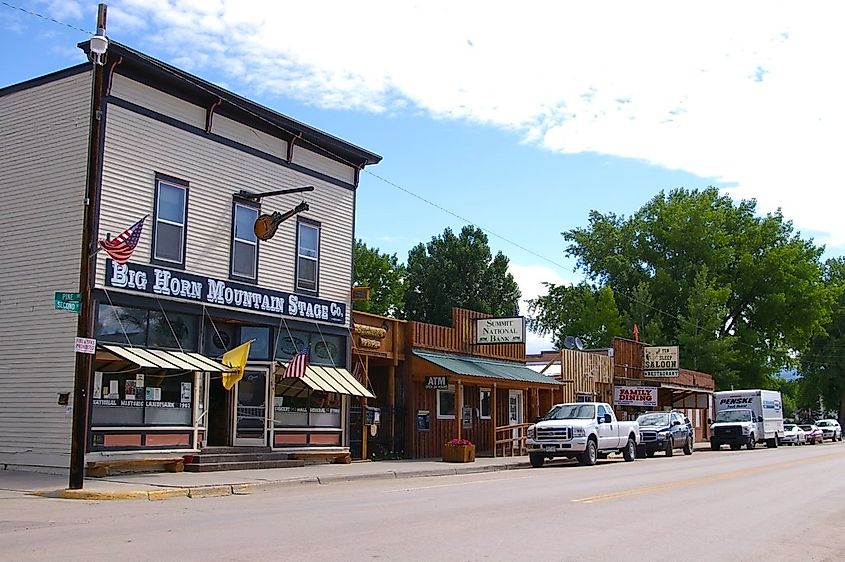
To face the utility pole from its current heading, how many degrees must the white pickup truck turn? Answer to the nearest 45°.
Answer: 0° — it already faces it

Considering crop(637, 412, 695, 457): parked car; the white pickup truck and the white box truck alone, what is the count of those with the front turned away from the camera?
0

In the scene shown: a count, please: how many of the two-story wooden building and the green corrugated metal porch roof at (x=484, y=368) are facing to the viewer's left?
0

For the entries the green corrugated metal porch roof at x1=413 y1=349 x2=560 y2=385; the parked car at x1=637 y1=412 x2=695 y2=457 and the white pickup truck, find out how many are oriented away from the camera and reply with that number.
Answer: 0

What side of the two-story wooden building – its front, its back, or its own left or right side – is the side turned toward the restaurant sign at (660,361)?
left

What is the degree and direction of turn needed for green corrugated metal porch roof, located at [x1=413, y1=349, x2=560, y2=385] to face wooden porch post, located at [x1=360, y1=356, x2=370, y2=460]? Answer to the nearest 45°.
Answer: approximately 90° to its right

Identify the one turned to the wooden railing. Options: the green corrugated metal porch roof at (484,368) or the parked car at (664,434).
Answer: the parked car

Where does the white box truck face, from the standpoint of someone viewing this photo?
facing the viewer and to the left of the viewer

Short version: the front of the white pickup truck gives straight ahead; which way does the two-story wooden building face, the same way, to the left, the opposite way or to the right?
to the left

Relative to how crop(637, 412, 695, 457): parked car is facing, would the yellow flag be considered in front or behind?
in front

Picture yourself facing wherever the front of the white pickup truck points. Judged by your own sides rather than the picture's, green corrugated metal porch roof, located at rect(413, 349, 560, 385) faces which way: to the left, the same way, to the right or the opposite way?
to the left

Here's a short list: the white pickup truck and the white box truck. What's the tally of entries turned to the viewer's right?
0

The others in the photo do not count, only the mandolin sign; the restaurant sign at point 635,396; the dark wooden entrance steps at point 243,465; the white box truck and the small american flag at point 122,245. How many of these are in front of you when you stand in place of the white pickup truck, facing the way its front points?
3

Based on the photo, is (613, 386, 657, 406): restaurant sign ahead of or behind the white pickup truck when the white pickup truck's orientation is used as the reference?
behind

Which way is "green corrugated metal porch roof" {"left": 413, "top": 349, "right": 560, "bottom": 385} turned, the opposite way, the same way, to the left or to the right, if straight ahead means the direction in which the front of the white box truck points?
to the left
